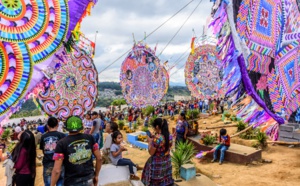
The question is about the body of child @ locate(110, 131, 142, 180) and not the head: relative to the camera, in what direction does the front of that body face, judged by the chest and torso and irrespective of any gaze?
to the viewer's right

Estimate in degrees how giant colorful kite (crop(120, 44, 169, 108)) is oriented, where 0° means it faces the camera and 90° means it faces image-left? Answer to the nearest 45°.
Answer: approximately 0°

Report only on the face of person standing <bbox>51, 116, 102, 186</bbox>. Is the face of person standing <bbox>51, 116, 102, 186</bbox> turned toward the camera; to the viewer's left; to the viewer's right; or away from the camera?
away from the camera

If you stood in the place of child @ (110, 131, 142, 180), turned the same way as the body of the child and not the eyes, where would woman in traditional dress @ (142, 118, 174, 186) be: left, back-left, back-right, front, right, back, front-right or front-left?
front-right

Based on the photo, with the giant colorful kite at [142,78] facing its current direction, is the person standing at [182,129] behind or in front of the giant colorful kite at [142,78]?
in front

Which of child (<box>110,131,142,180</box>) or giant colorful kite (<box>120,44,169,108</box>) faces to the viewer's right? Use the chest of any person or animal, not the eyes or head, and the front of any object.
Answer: the child

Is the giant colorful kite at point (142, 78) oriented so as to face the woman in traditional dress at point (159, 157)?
yes

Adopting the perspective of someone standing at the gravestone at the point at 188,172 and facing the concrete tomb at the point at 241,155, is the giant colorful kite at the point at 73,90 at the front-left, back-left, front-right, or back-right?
front-left

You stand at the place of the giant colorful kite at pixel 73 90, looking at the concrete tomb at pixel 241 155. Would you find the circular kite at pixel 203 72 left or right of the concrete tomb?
left
